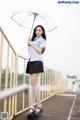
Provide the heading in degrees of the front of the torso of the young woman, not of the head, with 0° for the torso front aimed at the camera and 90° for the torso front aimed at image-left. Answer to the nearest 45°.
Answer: approximately 45°
